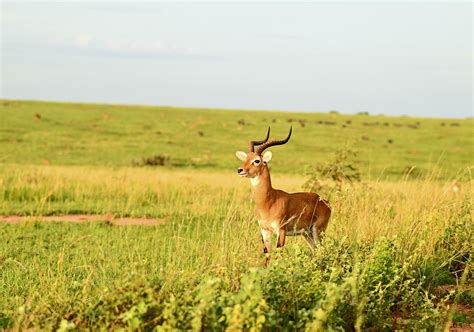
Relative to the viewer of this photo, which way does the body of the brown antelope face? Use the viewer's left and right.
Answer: facing the viewer and to the left of the viewer
